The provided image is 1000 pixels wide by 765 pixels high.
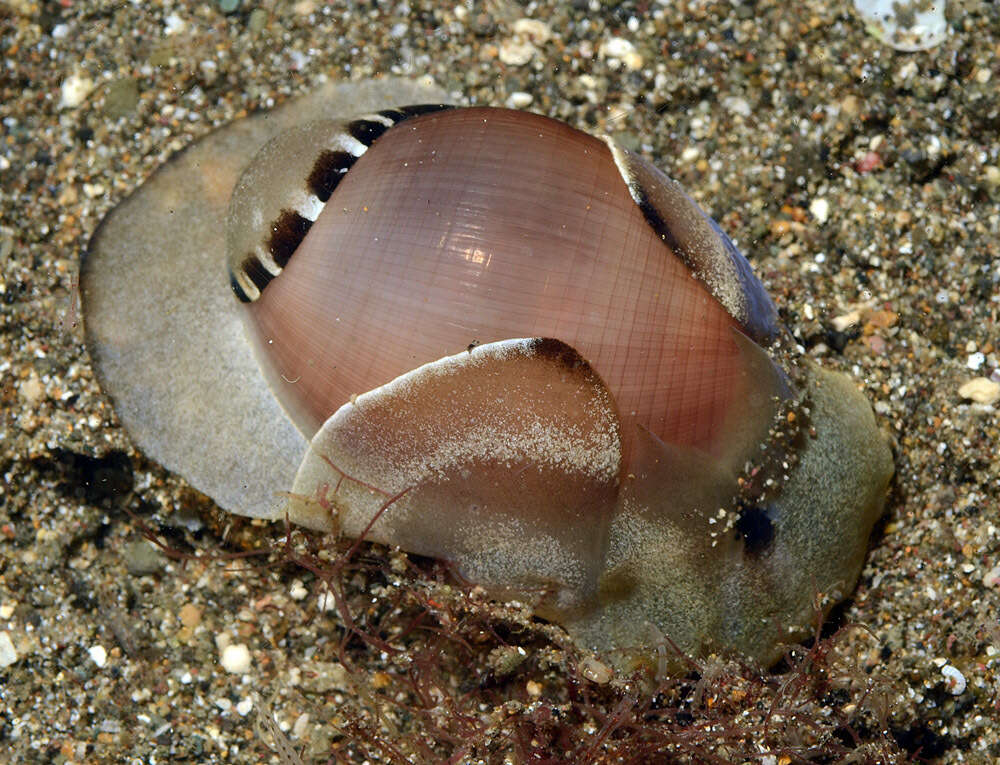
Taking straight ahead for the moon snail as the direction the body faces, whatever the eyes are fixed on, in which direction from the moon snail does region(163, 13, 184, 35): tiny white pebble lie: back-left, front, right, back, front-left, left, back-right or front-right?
back

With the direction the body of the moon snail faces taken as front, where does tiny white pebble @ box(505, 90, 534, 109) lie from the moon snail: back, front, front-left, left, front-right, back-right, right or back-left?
back-left

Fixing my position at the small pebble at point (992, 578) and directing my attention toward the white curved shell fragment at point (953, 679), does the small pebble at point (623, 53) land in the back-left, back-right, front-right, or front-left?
back-right

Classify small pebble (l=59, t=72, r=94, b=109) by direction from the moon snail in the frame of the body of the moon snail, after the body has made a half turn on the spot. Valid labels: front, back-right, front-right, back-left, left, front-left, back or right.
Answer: front

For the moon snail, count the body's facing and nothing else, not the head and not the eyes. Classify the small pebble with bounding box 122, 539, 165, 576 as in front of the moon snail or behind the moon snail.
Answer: behind

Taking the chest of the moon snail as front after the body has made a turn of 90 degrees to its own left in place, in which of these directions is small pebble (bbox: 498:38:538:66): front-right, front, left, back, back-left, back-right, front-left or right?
front-left

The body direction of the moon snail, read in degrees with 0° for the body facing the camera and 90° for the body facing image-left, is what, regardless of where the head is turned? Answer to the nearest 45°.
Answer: approximately 315°
